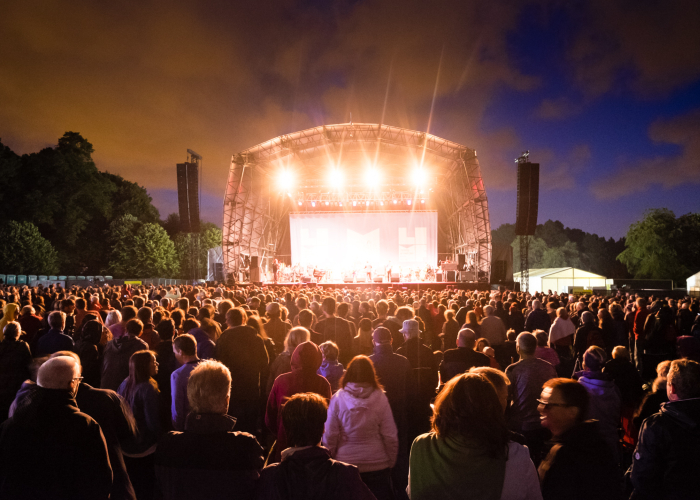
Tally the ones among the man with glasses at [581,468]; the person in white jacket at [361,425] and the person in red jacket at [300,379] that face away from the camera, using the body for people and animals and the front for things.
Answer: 2

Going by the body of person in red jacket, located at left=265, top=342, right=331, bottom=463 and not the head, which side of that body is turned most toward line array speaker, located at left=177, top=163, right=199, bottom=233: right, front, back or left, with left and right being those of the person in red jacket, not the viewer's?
front

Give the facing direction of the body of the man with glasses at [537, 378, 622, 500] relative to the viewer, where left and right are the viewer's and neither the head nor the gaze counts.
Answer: facing to the left of the viewer

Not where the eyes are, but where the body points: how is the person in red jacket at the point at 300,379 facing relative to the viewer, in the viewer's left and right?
facing away from the viewer

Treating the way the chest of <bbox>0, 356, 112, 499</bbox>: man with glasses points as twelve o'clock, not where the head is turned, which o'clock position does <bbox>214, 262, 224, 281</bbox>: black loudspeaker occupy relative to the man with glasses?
The black loudspeaker is roughly at 11 o'clock from the man with glasses.

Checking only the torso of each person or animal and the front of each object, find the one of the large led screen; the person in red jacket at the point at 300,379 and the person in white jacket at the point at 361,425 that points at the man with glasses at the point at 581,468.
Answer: the large led screen

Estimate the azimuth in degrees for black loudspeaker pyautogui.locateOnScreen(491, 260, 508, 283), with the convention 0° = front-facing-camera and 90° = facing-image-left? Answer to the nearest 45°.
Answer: approximately 0°

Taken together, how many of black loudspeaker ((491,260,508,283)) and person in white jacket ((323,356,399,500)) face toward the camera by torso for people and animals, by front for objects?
1

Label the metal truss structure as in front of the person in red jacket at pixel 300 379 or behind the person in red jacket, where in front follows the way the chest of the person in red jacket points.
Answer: in front

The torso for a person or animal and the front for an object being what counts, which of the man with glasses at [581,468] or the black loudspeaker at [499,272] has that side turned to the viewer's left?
the man with glasses

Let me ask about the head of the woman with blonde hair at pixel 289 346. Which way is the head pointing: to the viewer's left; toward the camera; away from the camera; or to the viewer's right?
away from the camera

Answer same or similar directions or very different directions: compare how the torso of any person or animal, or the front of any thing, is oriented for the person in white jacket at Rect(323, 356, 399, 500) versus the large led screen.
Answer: very different directions

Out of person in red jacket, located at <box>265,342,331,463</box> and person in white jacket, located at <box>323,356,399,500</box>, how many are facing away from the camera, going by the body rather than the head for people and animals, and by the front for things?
2

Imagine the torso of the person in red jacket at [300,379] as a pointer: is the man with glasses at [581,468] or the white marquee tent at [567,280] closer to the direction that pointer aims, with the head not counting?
the white marquee tent
